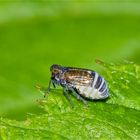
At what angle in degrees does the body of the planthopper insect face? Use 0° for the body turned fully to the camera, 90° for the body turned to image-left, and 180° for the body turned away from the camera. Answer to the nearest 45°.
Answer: approximately 90°
